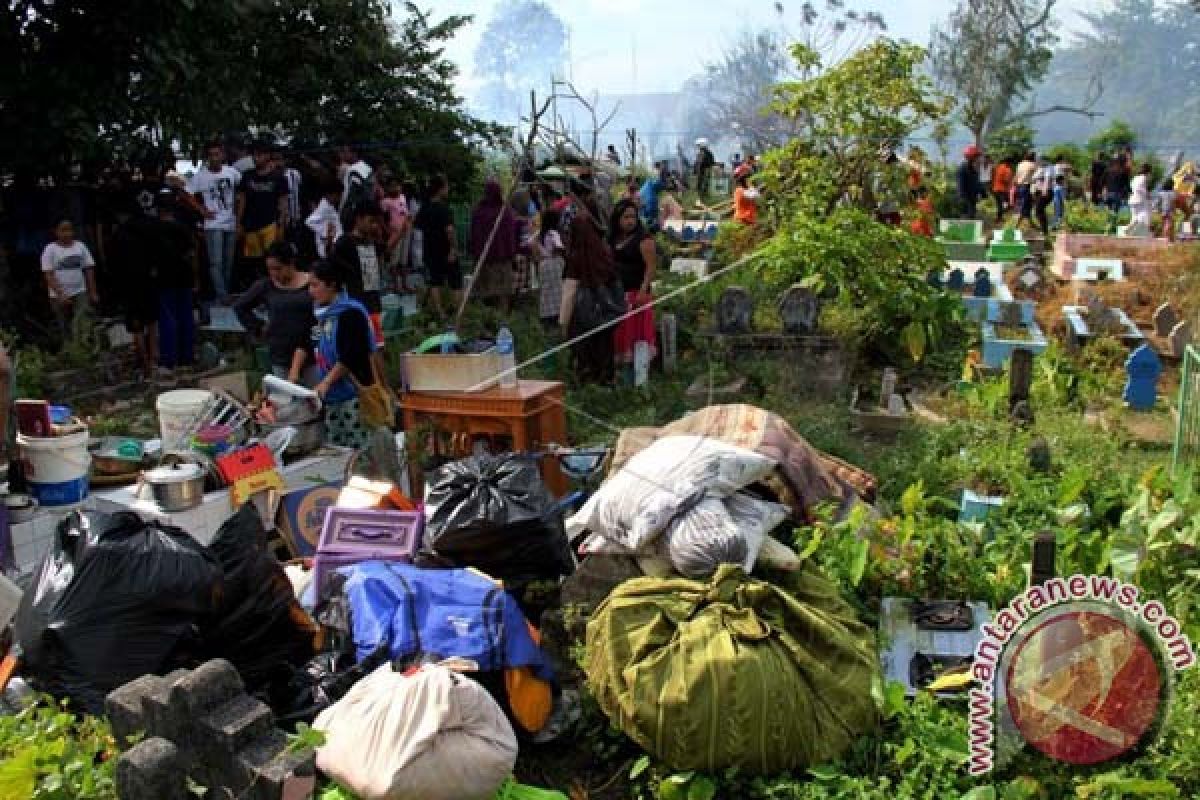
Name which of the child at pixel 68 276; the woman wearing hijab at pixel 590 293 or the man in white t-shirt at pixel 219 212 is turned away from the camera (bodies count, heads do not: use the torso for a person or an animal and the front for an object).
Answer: the woman wearing hijab

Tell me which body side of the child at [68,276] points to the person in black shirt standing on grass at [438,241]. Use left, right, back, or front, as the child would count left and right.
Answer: left

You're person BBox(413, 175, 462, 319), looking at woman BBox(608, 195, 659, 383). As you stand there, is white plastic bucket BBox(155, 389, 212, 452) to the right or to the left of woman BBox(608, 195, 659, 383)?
right

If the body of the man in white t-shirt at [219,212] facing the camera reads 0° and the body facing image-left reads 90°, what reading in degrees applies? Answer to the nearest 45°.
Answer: approximately 0°

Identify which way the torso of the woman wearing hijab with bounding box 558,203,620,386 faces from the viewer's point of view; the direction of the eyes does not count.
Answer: away from the camera

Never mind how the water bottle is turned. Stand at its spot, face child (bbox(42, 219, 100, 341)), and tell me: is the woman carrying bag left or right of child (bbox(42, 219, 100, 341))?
left

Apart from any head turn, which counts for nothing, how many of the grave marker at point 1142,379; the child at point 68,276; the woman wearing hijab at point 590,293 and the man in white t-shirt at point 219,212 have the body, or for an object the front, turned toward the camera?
3

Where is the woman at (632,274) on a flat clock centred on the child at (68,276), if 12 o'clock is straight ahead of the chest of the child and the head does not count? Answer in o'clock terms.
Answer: The woman is roughly at 10 o'clock from the child.

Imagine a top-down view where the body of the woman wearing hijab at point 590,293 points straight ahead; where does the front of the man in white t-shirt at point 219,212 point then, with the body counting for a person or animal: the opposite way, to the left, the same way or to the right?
the opposite way

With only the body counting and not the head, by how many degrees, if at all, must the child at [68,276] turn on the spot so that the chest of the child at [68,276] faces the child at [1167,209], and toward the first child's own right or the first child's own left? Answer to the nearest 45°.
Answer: approximately 90° to the first child's own left
